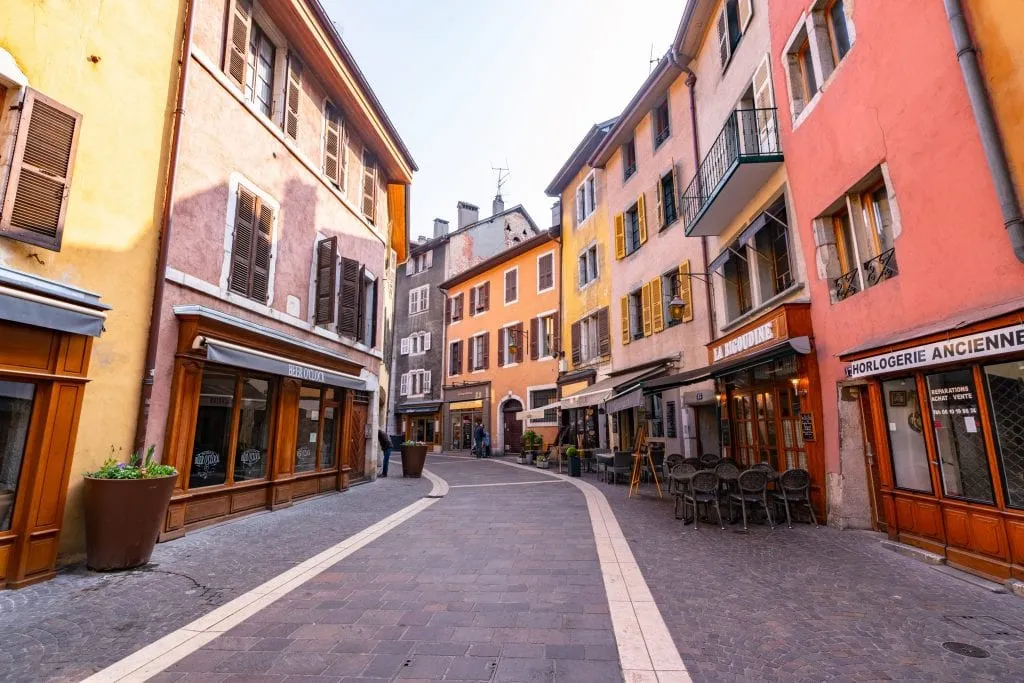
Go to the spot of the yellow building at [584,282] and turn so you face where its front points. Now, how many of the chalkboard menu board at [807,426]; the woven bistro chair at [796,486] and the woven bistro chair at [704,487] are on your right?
0

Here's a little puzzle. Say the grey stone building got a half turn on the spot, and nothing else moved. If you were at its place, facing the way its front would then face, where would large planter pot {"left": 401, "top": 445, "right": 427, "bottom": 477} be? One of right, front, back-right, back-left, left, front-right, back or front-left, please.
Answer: back-right

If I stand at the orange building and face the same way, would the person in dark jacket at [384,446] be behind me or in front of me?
in front

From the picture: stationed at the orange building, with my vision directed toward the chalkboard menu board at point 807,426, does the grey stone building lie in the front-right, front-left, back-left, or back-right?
back-right

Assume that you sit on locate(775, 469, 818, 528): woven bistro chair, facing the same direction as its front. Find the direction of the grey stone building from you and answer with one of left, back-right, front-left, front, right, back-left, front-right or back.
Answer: front

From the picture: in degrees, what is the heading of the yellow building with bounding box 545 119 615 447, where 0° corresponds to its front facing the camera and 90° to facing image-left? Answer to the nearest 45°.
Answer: approximately 45°

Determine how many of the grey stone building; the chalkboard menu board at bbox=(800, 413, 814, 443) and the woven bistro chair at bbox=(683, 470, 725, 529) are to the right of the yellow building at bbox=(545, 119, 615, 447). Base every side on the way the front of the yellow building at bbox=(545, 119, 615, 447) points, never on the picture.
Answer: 1

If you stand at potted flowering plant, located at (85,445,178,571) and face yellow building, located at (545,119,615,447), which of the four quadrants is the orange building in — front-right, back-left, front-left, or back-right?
front-left

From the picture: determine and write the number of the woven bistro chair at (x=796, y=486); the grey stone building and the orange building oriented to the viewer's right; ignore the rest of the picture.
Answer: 0

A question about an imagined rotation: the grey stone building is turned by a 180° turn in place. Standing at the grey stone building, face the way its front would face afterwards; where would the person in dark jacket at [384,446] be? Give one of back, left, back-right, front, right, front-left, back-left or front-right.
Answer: back-right

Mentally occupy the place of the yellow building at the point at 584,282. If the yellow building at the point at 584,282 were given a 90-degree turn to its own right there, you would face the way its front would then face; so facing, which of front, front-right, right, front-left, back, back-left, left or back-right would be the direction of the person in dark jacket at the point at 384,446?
left

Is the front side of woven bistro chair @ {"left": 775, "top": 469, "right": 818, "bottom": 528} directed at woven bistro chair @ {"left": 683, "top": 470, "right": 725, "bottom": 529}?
no

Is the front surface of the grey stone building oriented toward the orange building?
no
